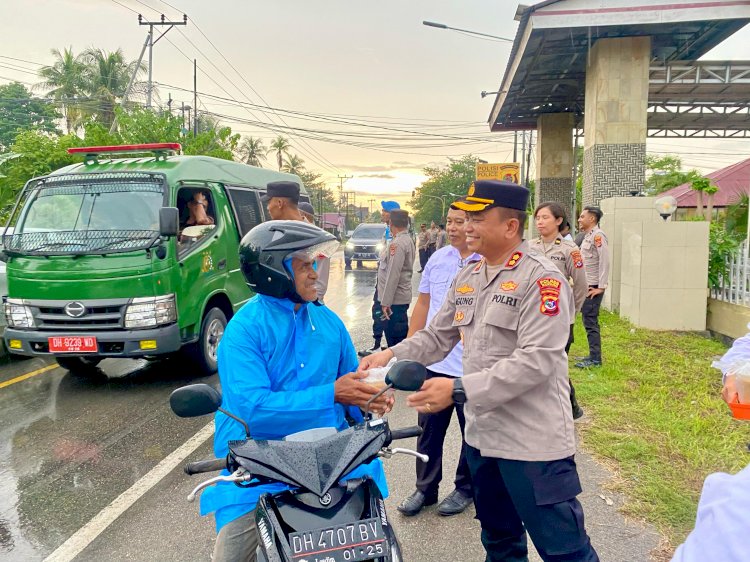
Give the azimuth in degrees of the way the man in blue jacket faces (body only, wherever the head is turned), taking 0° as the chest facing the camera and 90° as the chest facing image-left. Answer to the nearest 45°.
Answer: approximately 315°

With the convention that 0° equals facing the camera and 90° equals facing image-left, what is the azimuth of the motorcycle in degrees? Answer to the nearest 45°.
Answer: approximately 0°

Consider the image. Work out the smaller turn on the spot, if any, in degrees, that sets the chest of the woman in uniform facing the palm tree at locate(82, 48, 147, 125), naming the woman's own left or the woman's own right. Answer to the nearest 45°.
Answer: approximately 90° to the woman's own right

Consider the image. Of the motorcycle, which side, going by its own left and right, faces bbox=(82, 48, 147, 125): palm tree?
back

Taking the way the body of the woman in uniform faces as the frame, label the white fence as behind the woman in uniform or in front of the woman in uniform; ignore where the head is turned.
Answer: behind

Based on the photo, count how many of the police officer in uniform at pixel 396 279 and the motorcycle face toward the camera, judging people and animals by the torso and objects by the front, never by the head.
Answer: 1

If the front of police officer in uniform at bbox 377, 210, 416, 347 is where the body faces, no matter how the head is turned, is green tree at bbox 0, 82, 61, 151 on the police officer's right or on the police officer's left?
on the police officer's right
